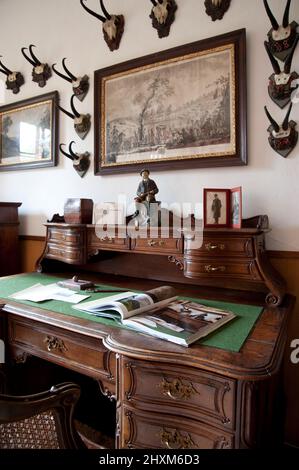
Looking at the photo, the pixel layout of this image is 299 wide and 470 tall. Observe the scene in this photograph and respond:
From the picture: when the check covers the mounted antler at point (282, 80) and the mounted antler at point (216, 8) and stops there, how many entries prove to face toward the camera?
2

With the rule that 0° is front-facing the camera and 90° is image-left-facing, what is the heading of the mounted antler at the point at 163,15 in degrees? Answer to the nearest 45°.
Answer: approximately 45°

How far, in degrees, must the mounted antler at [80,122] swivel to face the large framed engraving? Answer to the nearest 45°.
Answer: approximately 90° to its left
